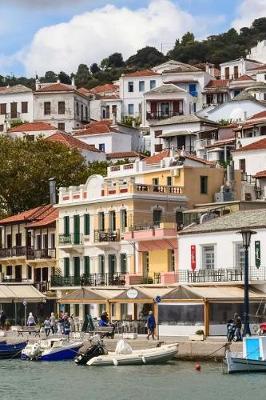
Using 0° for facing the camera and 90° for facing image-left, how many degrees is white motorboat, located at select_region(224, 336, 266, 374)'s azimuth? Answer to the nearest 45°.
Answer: approximately 90°
